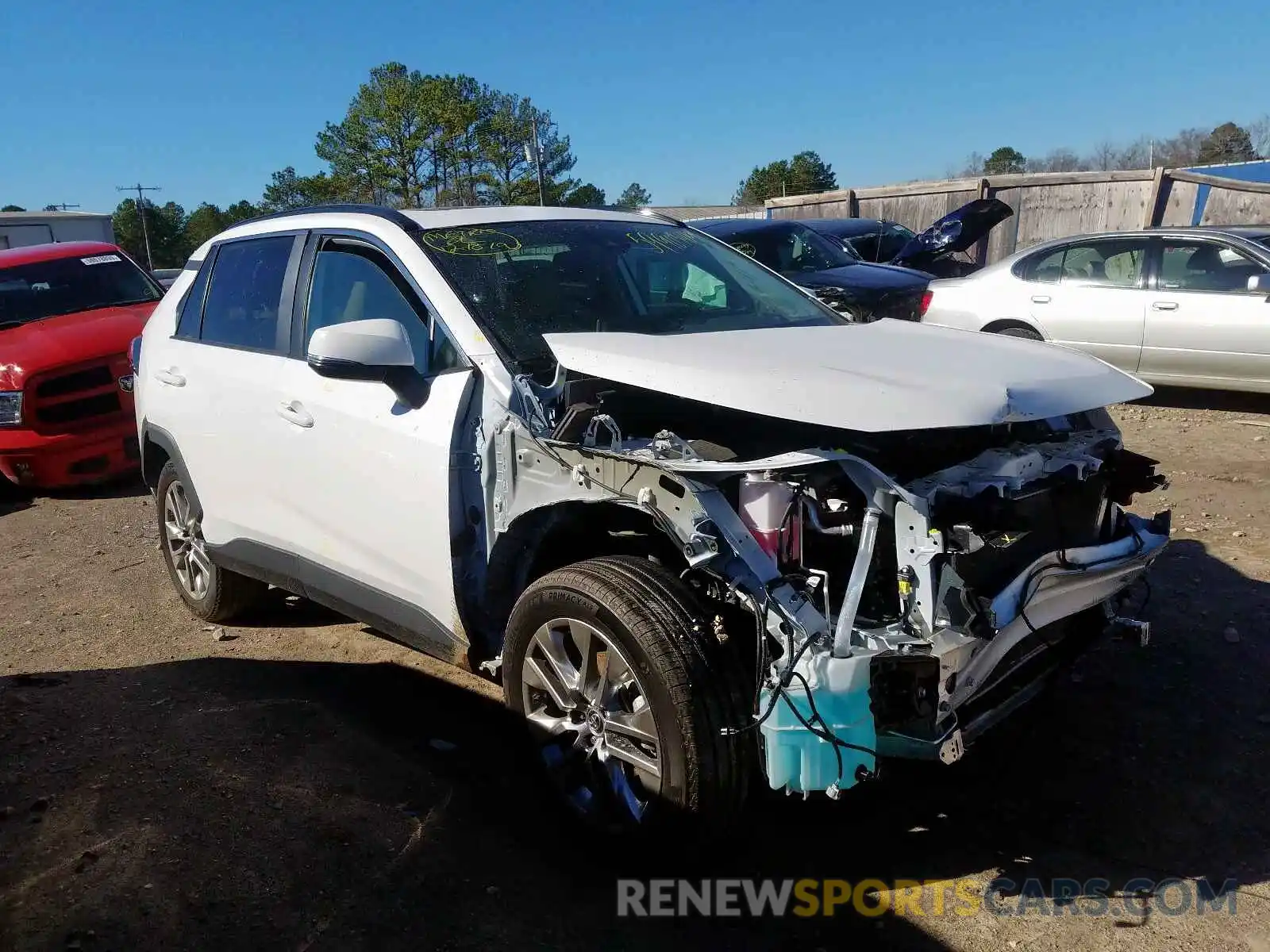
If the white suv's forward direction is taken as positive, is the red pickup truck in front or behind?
behind

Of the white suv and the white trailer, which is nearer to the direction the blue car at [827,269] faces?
the white suv

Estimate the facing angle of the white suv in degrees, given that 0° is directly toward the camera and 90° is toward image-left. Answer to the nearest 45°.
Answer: approximately 315°

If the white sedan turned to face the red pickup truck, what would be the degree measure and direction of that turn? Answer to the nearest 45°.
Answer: approximately 135° to its right

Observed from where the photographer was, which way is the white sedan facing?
facing to the right of the viewer

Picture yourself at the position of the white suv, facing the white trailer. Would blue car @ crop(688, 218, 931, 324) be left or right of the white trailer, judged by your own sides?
right

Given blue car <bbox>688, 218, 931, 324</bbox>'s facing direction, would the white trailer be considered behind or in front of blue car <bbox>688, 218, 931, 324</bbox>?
behind

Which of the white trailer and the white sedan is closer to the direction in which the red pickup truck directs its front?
the white sedan

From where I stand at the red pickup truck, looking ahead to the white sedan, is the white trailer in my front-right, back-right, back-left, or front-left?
back-left
